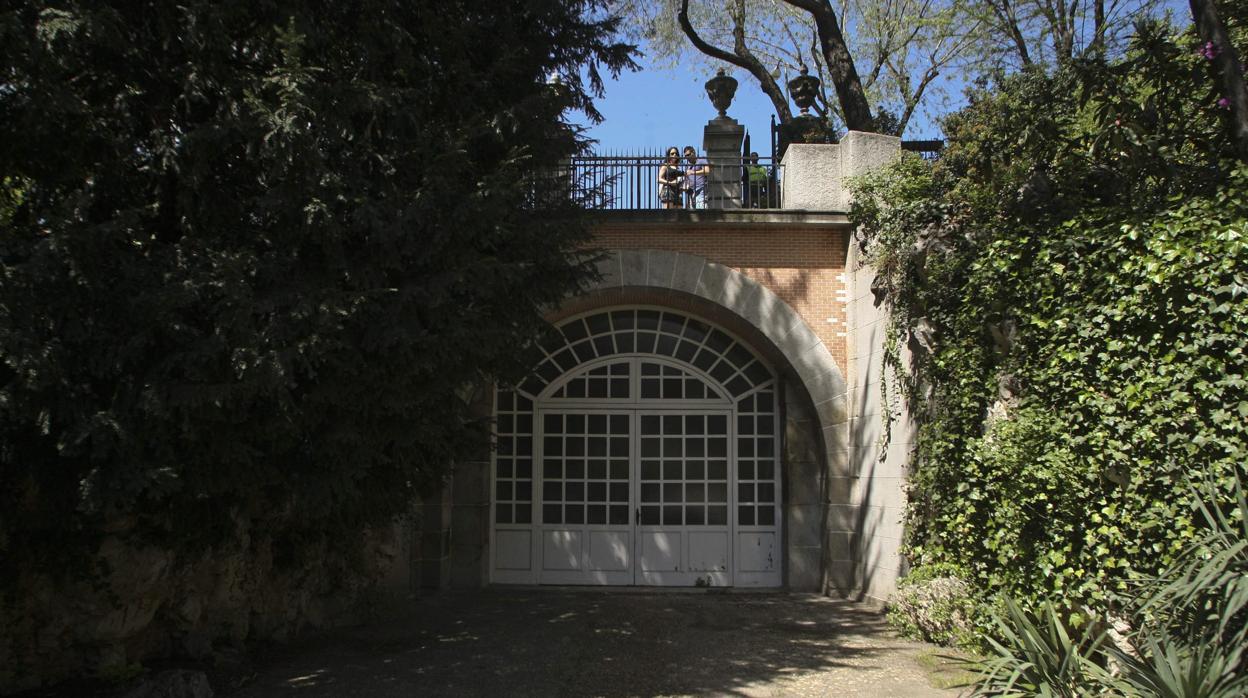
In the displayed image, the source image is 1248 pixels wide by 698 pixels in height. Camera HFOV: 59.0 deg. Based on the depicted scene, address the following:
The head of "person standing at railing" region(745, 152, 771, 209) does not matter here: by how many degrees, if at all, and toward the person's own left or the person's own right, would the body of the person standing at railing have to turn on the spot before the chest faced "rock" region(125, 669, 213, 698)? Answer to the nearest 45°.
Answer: approximately 45° to the person's own right

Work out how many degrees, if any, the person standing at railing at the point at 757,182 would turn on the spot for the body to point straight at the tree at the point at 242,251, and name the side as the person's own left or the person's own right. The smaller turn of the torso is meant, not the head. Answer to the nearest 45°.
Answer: approximately 45° to the person's own right

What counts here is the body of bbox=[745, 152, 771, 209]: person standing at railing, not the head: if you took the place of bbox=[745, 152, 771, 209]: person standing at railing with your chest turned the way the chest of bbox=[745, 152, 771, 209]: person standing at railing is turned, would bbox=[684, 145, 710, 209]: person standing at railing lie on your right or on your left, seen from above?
on your right

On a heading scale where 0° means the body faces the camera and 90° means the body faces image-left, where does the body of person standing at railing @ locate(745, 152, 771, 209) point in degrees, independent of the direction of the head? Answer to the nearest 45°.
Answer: approximately 0°
